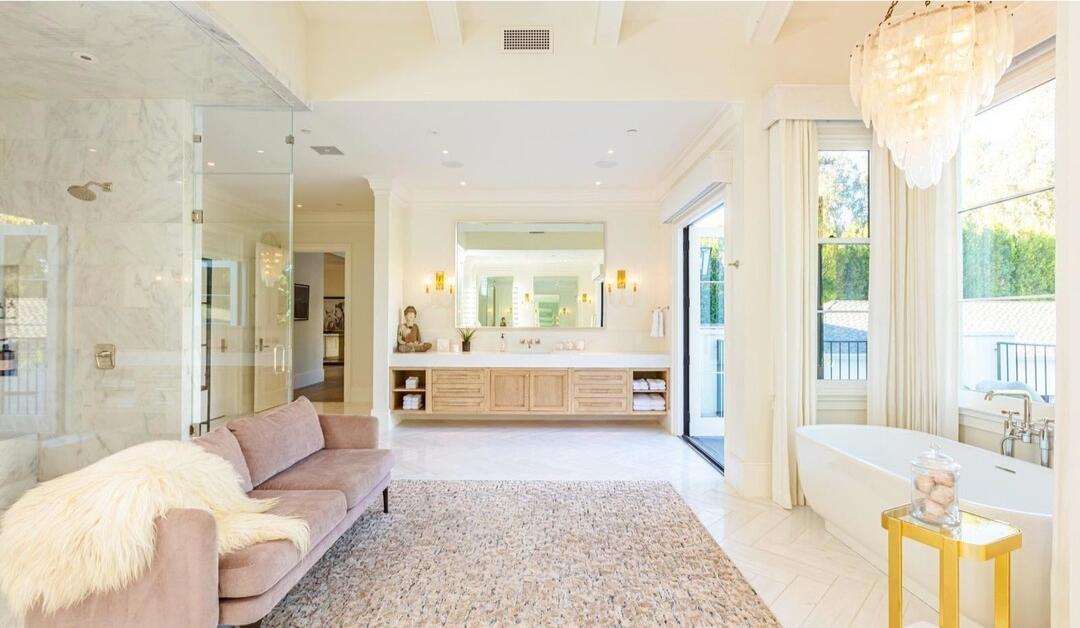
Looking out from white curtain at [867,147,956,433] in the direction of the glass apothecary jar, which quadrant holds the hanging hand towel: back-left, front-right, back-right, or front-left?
back-right

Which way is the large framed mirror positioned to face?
toward the camera

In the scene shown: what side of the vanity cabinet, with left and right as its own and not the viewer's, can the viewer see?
front

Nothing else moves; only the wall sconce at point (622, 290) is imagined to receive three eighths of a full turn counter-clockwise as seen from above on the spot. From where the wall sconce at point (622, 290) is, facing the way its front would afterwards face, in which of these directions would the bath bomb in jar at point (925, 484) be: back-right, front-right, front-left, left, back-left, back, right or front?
back-right

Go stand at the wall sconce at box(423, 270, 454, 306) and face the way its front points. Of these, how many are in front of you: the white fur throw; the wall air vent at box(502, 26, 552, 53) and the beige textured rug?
3

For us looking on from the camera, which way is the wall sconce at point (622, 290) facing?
facing the viewer

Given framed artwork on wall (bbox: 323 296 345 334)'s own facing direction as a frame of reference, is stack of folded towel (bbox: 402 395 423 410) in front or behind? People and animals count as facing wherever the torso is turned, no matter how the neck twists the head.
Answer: in front

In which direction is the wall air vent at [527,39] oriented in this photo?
toward the camera

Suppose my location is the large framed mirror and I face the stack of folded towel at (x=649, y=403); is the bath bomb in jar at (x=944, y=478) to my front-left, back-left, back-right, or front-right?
front-right

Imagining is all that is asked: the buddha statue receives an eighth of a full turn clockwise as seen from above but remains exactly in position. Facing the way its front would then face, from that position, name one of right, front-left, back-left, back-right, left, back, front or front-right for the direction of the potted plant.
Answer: left

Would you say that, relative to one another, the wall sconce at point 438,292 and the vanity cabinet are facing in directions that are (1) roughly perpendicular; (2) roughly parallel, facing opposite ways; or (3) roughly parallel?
roughly parallel

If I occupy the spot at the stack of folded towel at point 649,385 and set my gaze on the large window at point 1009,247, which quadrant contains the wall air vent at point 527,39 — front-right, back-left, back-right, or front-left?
front-right

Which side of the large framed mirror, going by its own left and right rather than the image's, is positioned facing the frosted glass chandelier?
front

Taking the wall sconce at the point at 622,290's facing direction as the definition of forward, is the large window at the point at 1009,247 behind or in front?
in front

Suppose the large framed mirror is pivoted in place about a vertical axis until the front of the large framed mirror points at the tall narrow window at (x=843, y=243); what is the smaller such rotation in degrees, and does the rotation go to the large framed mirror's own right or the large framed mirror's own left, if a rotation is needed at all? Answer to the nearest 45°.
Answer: approximately 45° to the large framed mirror's own left
